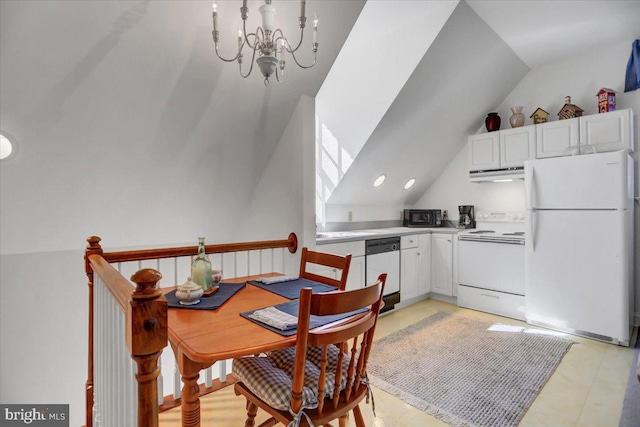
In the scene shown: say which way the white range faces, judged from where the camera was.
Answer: facing the viewer and to the left of the viewer

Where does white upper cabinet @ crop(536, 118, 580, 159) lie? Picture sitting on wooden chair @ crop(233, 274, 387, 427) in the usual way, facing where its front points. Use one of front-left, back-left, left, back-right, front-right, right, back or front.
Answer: right

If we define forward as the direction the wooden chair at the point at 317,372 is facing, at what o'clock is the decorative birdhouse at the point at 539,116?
The decorative birdhouse is roughly at 3 o'clock from the wooden chair.

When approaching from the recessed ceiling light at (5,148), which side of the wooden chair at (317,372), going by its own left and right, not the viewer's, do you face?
front

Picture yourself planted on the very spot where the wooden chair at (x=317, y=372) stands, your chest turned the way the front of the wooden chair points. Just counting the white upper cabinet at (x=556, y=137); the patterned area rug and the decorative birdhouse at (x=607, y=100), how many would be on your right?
3

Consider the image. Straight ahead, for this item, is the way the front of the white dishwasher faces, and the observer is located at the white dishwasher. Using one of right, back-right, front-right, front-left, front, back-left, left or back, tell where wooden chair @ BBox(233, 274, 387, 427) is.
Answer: front-right

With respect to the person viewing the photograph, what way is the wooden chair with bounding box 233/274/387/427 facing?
facing away from the viewer and to the left of the viewer

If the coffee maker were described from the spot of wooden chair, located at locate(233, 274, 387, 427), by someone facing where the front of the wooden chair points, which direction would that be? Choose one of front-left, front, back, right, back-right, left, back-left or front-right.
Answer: right

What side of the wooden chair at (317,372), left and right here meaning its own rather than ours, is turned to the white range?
right

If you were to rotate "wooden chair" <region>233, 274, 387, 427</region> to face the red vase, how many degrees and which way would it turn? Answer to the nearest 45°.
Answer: approximately 90° to its right

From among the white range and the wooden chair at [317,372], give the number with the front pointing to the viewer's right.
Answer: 0

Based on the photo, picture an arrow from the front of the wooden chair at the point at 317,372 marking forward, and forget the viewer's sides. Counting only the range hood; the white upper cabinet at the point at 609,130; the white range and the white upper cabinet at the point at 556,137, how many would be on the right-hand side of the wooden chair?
4

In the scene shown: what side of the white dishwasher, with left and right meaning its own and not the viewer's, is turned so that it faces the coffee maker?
left

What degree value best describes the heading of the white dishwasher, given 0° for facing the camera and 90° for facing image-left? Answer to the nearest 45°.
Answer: approximately 315°

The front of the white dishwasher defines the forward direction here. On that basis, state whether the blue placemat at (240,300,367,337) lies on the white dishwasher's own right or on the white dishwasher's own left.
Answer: on the white dishwasher's own right

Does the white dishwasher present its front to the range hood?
no

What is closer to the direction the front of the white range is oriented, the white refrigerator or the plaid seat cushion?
the plaid seat cushion

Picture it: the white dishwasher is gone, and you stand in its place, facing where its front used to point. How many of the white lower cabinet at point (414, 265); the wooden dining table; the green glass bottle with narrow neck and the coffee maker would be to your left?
2
